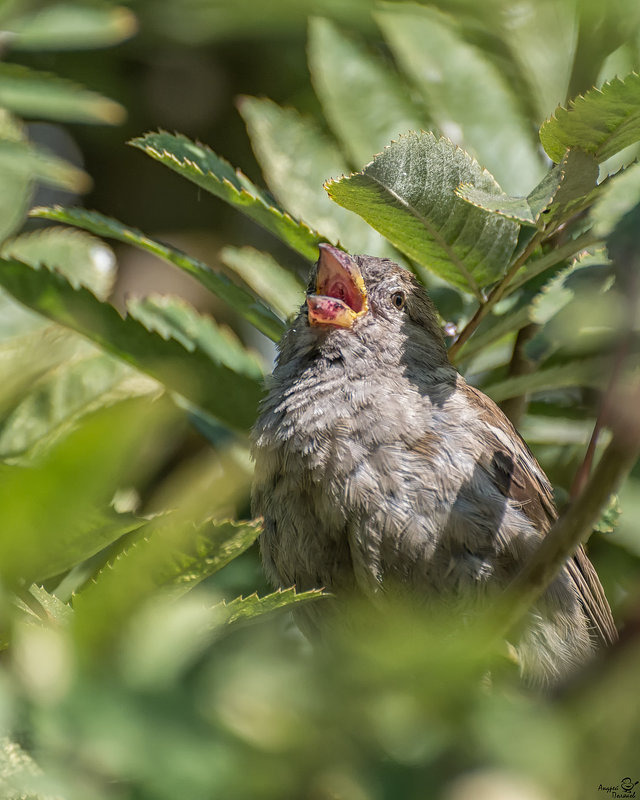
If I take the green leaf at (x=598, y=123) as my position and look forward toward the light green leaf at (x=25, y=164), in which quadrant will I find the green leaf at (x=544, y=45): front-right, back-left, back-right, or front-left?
front-right

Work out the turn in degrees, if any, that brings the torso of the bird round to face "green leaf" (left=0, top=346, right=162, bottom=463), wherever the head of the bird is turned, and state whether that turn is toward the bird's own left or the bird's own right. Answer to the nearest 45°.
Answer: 0° — it already faces it

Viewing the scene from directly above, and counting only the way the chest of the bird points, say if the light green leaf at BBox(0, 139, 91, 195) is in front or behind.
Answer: in front

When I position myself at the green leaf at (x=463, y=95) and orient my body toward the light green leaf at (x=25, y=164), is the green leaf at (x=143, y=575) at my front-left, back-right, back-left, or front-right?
front-left

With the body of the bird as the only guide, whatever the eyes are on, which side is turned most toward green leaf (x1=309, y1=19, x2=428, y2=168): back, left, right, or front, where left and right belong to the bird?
right

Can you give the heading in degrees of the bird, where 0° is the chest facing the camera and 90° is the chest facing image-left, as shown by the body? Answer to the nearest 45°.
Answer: approximately 45°

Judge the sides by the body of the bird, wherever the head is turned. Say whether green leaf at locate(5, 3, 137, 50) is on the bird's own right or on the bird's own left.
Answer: on the bird's own right

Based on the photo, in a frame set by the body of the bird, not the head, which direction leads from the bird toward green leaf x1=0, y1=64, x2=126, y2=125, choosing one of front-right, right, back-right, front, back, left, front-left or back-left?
front-right
